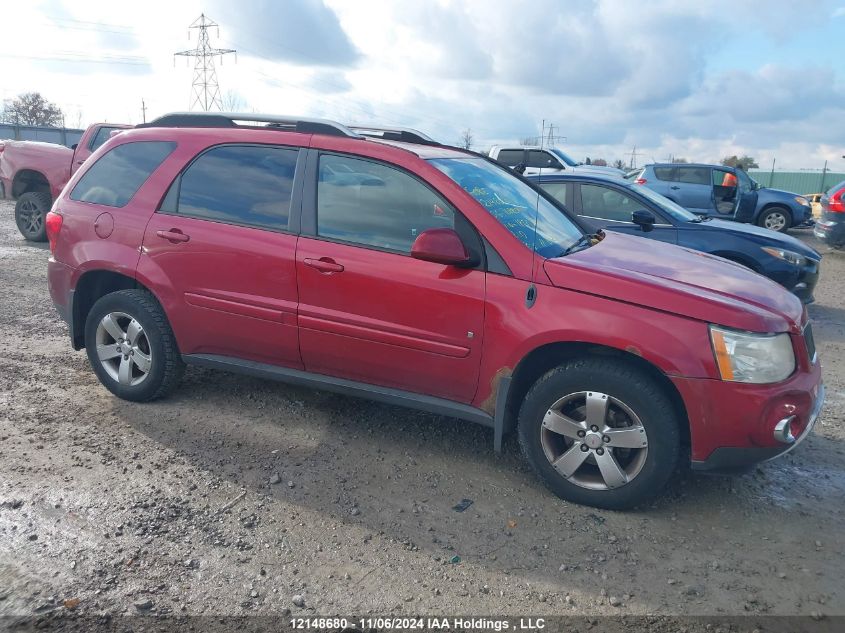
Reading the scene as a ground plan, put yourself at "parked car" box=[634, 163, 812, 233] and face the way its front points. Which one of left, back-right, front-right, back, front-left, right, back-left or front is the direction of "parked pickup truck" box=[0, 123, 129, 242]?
back-right

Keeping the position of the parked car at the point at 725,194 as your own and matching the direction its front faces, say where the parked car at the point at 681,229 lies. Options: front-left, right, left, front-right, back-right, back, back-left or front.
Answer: right

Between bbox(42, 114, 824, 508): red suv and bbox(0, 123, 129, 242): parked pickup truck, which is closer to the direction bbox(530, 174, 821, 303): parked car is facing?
the red suv

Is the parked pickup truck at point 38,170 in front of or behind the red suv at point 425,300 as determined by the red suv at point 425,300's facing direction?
behind

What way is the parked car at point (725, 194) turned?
to the viewer's right

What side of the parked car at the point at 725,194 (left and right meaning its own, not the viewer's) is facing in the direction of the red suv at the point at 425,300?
right

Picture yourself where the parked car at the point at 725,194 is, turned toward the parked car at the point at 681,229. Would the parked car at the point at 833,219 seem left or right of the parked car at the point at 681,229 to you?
left

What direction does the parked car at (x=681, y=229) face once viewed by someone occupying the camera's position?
facing the viewer and to the right of the viewer

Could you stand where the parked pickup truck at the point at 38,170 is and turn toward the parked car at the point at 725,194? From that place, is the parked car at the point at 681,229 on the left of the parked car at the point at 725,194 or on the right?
right

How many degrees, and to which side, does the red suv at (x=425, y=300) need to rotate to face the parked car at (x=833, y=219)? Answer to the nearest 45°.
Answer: approximately 90° to its left

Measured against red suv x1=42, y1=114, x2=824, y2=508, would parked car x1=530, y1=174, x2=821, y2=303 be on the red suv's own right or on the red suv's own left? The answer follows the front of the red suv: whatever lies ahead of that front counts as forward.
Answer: on the red suv's own left

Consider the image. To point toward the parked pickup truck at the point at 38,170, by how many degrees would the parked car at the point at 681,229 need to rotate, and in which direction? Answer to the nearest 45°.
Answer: approximately 135° to its right

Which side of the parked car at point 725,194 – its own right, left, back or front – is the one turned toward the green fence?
left

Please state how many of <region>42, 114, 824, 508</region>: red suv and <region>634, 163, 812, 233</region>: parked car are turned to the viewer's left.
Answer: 0

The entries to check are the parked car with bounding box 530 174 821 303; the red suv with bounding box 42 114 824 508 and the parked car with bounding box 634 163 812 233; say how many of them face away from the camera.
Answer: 0

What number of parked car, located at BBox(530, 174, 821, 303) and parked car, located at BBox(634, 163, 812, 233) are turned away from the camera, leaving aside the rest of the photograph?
0
